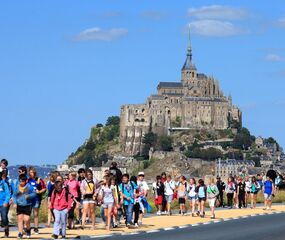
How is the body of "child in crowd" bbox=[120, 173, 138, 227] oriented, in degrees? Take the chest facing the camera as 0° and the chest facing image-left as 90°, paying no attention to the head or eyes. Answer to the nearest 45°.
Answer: approximately 0°

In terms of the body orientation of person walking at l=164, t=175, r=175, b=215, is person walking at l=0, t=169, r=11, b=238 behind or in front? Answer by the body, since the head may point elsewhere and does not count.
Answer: in front

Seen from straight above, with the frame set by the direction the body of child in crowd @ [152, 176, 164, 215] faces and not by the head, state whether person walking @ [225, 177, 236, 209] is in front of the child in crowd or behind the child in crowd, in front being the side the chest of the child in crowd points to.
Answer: behind

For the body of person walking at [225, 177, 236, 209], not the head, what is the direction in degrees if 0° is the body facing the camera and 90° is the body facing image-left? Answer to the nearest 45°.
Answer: approximately 0°

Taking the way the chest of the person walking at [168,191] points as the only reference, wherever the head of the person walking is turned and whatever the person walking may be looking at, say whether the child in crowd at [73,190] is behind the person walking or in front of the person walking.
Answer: in front
